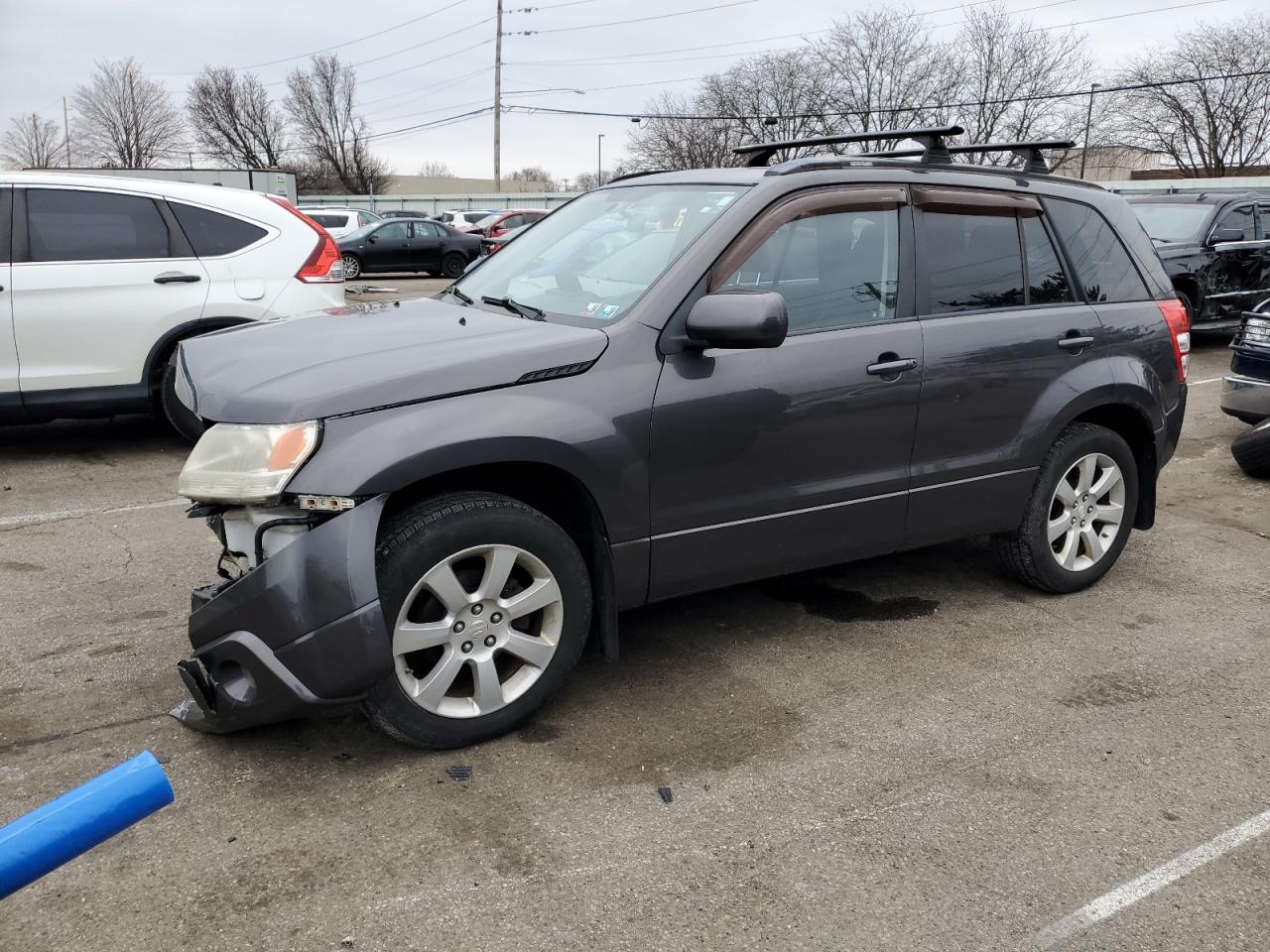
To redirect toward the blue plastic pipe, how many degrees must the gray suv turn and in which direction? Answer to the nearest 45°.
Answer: approximately 45° to its left

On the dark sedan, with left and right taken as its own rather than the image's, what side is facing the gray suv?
left

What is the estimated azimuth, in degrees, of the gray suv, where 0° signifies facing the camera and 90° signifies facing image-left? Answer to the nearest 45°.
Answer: approximately 45°

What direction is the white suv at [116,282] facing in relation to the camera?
to the viewer's left

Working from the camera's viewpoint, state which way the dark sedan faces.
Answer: facing to the left of the viewer

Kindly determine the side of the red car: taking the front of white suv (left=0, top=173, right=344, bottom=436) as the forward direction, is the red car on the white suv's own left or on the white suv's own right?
on the white suv's own right

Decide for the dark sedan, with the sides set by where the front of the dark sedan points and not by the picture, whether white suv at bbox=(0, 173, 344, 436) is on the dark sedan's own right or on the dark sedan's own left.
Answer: on the dark sedan's own left

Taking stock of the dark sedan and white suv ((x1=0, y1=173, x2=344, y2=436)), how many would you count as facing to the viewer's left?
2
